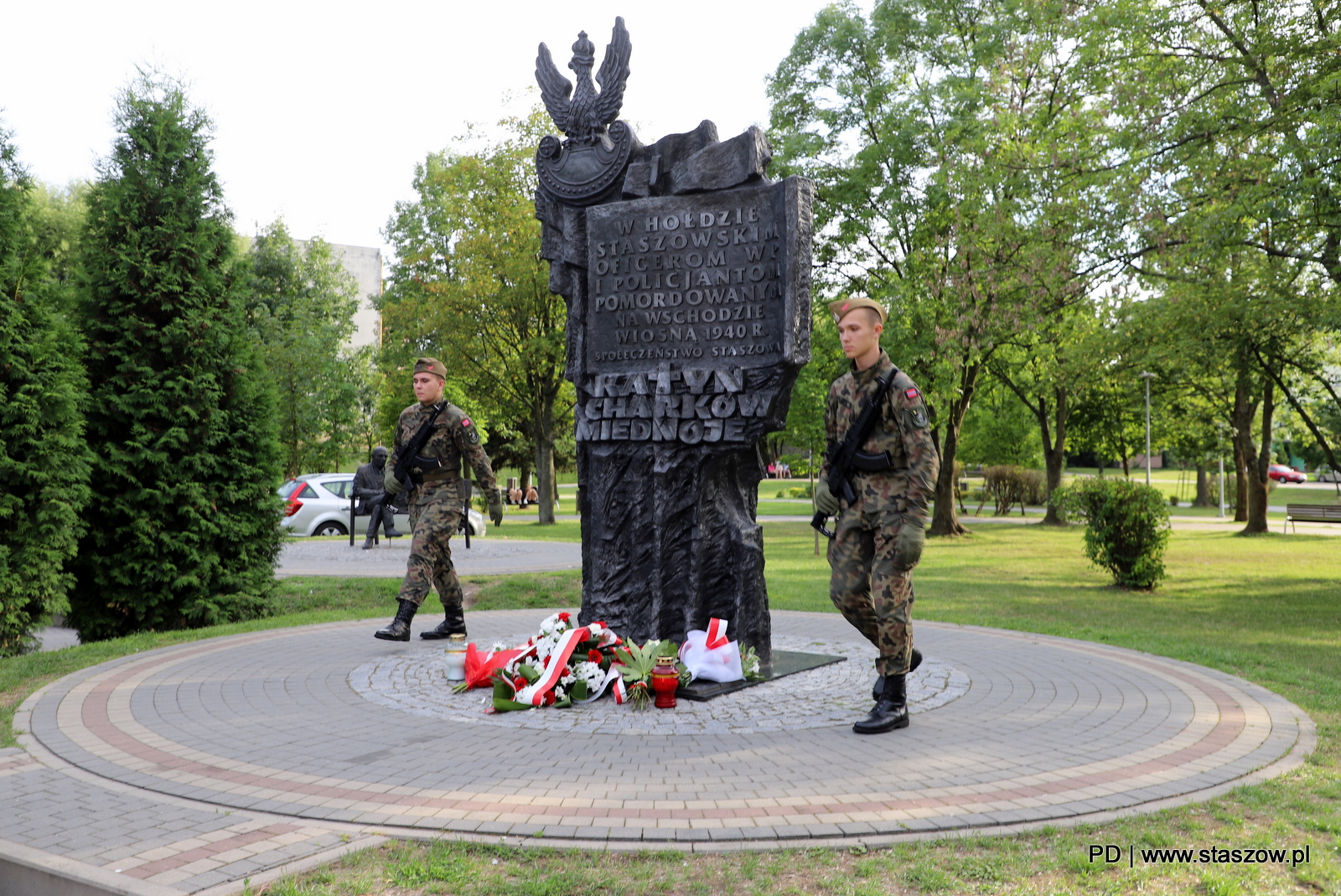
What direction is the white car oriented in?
to the viewer's right

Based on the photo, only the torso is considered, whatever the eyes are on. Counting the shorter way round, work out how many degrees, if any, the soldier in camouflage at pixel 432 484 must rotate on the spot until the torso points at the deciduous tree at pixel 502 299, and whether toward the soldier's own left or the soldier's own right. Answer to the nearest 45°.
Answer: approximately 135° to the soldier's own right

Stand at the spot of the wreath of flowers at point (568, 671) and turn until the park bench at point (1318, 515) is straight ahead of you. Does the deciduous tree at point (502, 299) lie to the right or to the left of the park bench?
left

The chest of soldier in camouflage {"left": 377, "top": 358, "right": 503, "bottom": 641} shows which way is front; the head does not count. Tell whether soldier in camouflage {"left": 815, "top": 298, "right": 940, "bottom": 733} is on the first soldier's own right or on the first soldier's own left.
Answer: on the first soldier's own left

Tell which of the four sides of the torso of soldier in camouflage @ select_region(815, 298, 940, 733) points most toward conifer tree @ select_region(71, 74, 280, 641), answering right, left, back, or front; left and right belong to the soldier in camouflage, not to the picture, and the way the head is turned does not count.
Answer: right

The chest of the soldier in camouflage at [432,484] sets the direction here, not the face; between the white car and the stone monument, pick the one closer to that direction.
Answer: the stone monument

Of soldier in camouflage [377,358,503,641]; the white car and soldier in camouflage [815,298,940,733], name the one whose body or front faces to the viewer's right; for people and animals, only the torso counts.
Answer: the white car

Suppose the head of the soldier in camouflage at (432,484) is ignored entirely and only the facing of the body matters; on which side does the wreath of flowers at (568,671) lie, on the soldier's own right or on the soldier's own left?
on the soldier's own left
